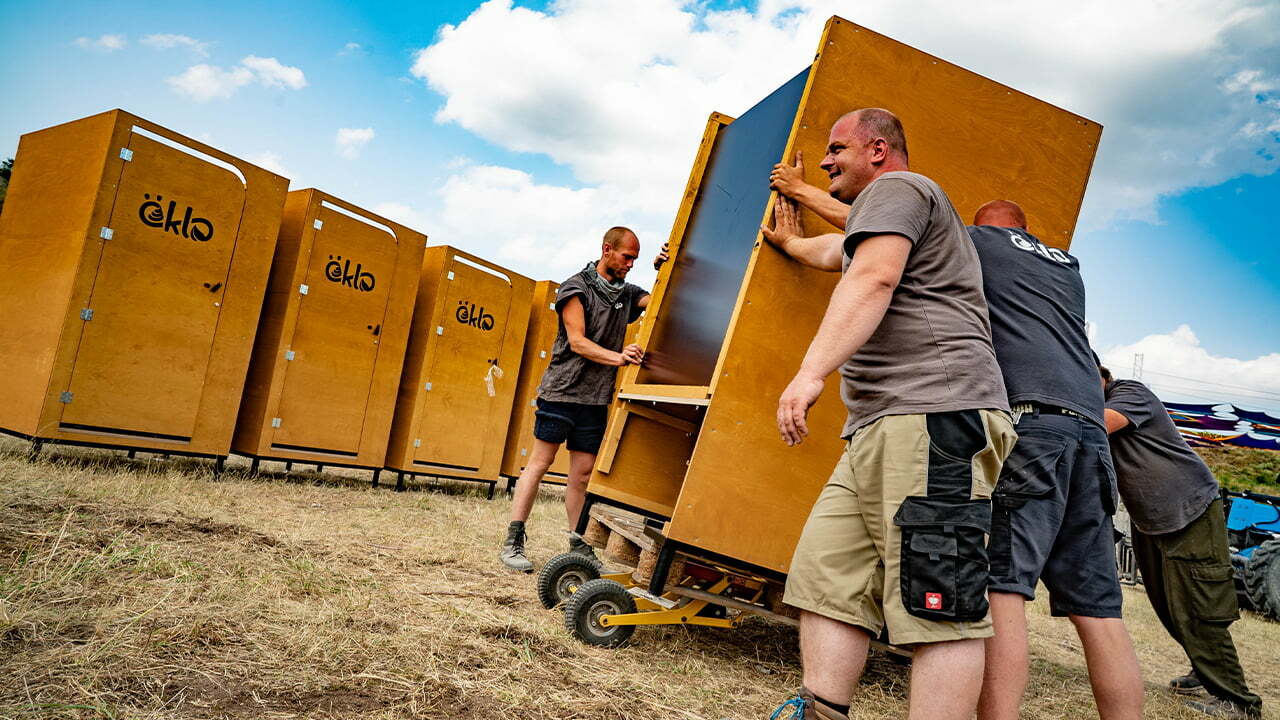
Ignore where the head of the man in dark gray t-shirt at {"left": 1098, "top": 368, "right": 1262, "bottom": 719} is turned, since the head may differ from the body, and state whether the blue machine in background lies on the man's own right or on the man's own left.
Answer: on the man's own right

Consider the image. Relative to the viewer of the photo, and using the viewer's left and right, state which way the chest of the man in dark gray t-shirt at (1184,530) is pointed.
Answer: facing to the left of the viewer

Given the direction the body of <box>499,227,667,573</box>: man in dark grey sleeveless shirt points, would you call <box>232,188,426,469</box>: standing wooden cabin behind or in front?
behind

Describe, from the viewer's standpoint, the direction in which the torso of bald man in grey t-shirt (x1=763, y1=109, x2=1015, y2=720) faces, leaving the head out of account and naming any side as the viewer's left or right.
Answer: facing to the left of the viewer

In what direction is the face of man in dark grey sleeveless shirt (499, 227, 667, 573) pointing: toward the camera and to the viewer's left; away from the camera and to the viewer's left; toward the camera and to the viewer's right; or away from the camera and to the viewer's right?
toward the camera and to the viewer's right

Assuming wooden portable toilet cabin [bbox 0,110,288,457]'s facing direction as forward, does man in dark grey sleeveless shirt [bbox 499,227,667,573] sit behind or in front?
in front

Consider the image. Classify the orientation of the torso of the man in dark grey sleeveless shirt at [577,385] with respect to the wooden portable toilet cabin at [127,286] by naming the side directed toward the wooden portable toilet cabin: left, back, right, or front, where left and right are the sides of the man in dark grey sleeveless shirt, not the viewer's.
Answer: back

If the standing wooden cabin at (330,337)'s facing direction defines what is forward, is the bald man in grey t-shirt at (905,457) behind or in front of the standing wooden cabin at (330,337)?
in front

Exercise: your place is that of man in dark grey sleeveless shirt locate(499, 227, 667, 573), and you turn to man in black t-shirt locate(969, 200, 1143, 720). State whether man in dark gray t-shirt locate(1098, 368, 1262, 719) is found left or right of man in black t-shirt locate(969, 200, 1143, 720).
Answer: left

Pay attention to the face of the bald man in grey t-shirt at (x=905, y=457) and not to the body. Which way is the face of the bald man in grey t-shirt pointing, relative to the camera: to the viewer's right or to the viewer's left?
to the viewer's left
